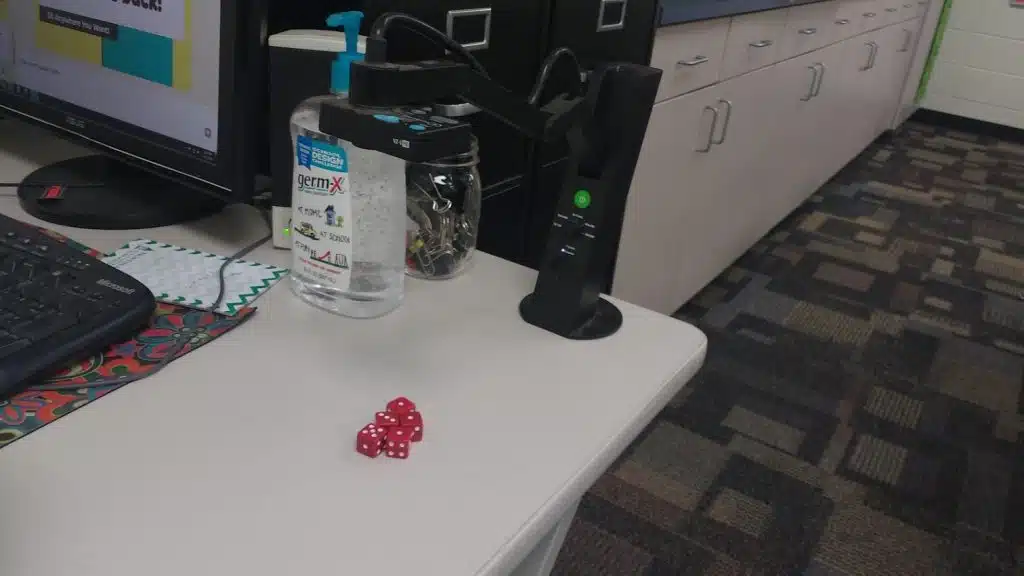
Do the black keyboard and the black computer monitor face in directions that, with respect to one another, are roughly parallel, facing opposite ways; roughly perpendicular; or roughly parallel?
roughly parallel

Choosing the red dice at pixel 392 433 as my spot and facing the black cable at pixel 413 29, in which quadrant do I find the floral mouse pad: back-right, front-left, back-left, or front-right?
front-left

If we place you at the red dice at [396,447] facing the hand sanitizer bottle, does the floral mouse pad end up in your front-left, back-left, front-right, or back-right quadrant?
front-left
